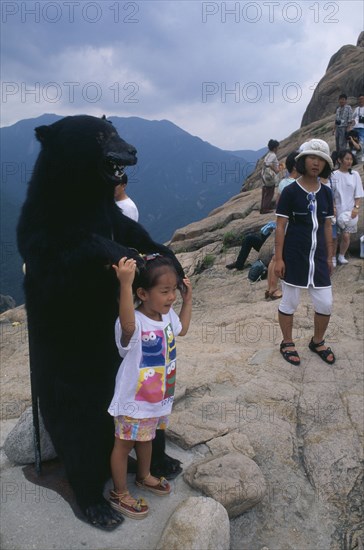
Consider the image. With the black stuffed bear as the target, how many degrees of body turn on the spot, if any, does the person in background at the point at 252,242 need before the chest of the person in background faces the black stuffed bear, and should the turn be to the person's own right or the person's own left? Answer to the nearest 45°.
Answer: approximately 90° to the person's own left

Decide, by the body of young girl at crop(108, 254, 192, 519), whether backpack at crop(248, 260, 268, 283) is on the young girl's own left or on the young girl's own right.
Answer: on the young girl's own left

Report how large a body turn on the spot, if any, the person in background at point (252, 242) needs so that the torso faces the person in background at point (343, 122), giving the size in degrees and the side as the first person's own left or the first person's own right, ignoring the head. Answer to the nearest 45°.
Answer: approximately 135° to the first person's own right

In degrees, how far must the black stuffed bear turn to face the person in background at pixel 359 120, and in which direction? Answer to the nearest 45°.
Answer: approximately 90° to its left

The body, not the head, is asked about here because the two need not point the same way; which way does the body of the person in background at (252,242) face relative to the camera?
to the viewer's left

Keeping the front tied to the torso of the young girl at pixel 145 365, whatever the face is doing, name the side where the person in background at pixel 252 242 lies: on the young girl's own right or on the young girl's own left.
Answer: on the young girl's own left

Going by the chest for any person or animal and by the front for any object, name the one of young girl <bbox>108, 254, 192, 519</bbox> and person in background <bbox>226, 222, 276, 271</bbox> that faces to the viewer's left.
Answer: the person in background

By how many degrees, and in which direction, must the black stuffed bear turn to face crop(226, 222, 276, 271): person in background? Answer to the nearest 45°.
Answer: approximately 90° to its left

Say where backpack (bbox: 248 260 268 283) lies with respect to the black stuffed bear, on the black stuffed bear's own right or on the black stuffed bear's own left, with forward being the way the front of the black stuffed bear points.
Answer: on the black stuffed bear's own left

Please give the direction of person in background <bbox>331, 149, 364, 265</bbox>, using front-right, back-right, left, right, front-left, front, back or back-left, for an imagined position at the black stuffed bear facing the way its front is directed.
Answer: left

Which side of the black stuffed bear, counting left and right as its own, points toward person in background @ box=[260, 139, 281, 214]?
left

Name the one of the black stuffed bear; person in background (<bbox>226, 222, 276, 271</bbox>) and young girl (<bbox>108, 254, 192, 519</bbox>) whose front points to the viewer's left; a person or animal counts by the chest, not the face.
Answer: the person in background
